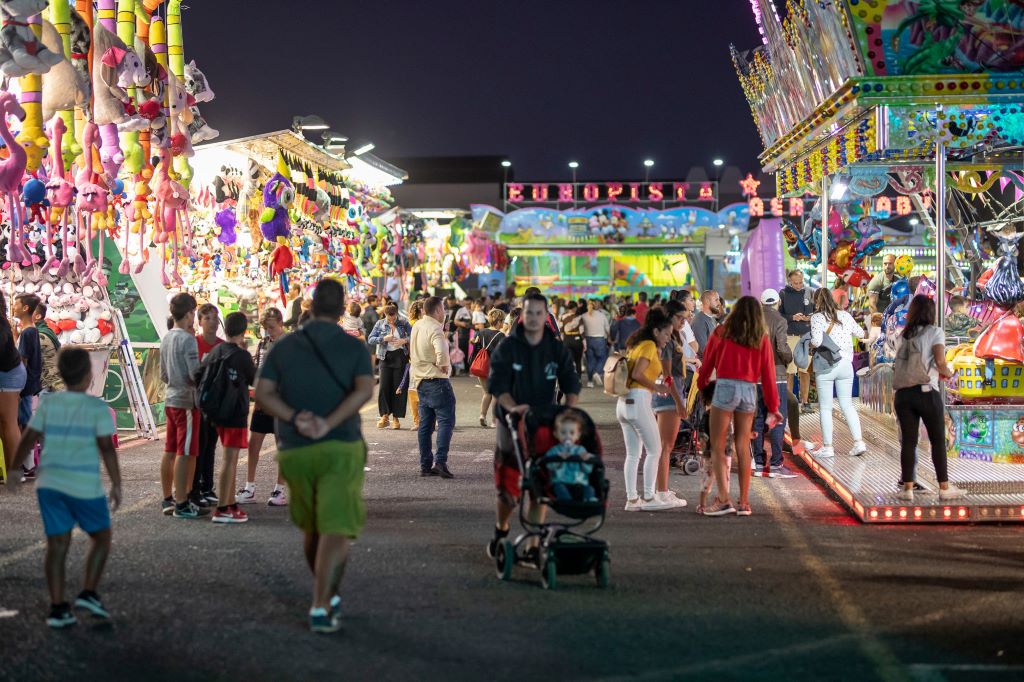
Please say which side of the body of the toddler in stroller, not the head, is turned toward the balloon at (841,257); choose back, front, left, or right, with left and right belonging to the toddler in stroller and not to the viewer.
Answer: back

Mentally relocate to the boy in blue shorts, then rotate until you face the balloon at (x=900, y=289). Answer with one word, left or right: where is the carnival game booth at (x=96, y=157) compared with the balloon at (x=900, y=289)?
left

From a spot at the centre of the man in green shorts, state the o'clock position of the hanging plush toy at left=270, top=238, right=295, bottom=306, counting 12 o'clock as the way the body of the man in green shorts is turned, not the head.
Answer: The hanging plush toy is roughly at 12 o'clock from the man in green shorts.

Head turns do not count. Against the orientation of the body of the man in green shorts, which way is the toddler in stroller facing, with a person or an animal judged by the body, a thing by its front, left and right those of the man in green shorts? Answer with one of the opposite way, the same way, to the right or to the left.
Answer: the opposite way

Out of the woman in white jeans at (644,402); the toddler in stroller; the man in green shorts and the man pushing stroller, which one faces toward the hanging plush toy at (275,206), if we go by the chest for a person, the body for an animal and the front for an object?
the man in green shorts

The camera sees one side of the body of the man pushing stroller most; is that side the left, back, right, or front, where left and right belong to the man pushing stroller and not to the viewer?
front

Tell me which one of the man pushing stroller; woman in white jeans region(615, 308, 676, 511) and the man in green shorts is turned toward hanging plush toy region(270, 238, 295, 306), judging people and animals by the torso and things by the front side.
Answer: the man in green shorts

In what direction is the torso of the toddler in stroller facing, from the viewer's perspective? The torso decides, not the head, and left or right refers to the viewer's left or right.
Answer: facing the viewer

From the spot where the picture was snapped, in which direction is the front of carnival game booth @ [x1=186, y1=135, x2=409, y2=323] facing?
facing the viewer and to the right of the viewer

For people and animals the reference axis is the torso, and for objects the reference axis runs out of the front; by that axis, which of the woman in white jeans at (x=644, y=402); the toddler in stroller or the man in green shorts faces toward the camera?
the toddler in stroller

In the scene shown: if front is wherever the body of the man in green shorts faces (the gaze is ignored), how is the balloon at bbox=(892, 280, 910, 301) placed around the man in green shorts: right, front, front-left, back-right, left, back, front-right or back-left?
front-right

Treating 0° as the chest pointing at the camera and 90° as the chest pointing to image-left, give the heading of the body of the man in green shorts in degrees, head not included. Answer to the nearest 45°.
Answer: approximately 180°

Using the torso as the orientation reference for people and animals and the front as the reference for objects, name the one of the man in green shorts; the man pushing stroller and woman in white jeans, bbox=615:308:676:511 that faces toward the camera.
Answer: the man pushing stroller
